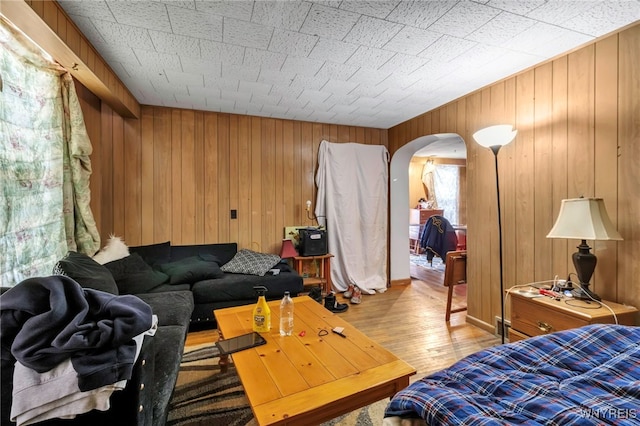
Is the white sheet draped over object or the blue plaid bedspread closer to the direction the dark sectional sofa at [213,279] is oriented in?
the blue plaid bedspread

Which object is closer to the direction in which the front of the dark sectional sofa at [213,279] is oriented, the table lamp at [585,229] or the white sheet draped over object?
the table lamp

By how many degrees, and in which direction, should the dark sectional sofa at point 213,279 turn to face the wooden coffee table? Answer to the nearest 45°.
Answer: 0° — it already faces it

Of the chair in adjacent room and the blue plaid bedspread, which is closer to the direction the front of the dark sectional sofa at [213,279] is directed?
the blue plaid bedspread

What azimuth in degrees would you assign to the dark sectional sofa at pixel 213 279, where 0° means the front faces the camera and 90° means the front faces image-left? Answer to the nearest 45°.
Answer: approximately 0°

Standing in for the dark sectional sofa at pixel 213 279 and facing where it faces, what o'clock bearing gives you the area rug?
The area rug is roughly at 12 o'clock from the dark sectional sofa.

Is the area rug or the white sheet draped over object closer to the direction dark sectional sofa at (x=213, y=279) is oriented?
the area rug

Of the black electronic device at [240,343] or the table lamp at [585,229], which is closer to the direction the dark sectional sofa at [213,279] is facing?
the black electronic device

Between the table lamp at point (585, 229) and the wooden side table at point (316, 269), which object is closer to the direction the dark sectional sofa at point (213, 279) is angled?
the table lamp

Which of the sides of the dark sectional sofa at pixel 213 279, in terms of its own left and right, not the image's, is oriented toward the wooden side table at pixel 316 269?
left

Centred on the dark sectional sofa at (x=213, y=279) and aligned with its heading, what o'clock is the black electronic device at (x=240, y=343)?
The black electronic device is roughly at 12 o'clock from the dark sectional sofa.
